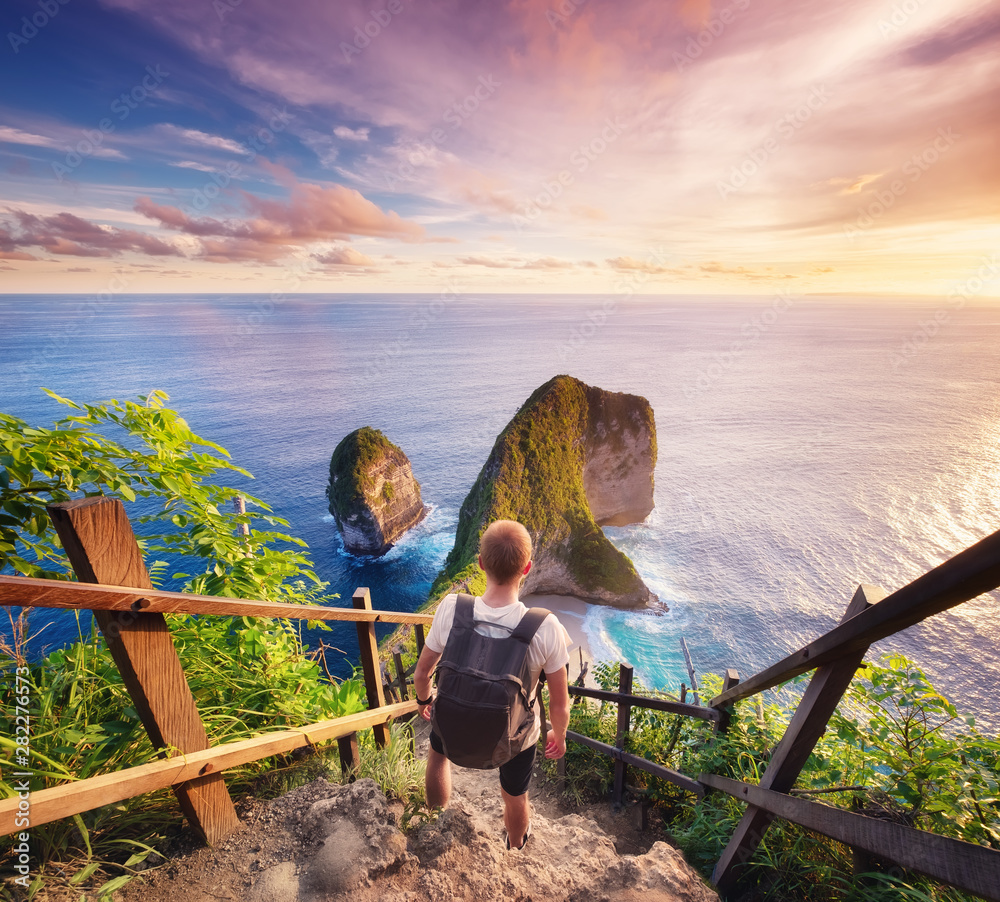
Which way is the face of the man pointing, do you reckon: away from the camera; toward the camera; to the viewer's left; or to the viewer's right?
away from the camera

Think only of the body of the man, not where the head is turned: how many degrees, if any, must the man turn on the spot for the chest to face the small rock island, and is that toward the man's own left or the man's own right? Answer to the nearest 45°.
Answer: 0° — they already face it

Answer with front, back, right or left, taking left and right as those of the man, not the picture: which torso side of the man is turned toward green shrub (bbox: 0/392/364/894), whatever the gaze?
left

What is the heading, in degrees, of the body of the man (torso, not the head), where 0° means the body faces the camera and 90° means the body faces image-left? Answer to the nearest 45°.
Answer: approximately 180°

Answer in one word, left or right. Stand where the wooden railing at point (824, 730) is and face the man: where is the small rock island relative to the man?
right

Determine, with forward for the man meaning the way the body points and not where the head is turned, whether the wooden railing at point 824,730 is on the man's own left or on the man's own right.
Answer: on the man's own right

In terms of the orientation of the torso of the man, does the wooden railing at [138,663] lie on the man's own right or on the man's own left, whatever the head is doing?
on the man's own left
